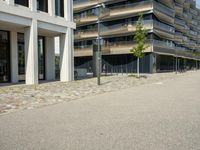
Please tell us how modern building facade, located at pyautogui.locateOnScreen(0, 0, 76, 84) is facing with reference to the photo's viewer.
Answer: facing the viewer and to the right of the viewer
